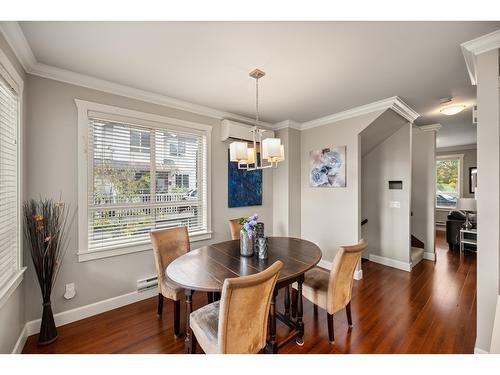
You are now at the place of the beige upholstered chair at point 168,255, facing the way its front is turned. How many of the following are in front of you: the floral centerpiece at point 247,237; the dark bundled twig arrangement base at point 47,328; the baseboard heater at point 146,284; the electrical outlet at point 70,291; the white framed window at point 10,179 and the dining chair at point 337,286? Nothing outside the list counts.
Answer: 2

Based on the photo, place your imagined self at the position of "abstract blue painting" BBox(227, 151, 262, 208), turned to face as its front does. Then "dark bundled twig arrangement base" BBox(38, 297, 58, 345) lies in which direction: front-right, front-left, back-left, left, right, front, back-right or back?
right

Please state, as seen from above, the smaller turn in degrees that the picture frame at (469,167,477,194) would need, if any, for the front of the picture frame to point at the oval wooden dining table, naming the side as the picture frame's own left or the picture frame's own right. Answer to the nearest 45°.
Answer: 0° — it already faces it

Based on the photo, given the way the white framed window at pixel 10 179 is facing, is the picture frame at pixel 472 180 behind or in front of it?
in front

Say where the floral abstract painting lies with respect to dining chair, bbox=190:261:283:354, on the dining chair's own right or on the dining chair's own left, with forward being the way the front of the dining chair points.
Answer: on the dining chair's own right
